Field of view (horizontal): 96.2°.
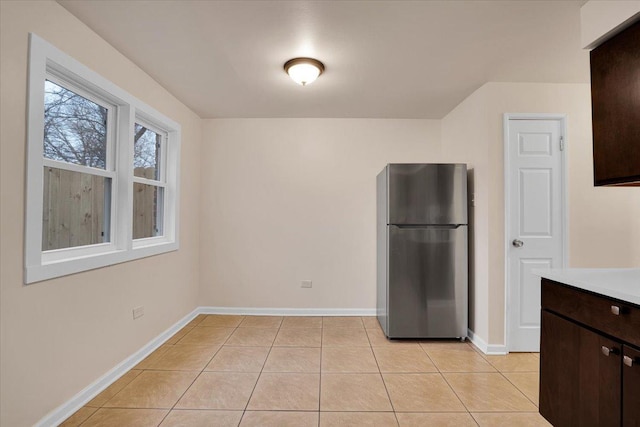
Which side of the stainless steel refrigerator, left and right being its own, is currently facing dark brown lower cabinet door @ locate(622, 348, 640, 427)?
front

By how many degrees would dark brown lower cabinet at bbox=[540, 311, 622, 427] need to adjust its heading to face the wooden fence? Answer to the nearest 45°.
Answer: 0° — it already faces it

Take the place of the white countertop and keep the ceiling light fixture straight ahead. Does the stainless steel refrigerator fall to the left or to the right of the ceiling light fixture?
right

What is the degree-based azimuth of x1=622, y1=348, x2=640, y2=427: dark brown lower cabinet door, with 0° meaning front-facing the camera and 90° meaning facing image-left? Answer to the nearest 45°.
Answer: approximately 45°

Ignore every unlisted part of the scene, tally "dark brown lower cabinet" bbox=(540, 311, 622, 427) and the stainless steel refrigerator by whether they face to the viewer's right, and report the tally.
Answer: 0

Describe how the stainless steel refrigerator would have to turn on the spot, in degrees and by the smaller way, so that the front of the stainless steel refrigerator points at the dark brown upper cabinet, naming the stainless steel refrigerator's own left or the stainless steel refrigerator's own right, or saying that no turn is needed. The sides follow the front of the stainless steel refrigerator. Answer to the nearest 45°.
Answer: approximately 45° to the stainless steel refrigerator's own left

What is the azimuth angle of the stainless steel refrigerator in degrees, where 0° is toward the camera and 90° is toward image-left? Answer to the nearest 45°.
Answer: approximately 0°

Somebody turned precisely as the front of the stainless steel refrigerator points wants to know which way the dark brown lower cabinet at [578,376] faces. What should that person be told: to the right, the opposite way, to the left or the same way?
to the right

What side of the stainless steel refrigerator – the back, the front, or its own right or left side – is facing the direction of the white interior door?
left

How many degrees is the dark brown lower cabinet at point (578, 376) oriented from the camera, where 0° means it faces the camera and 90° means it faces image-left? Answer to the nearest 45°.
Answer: approximately 45°
